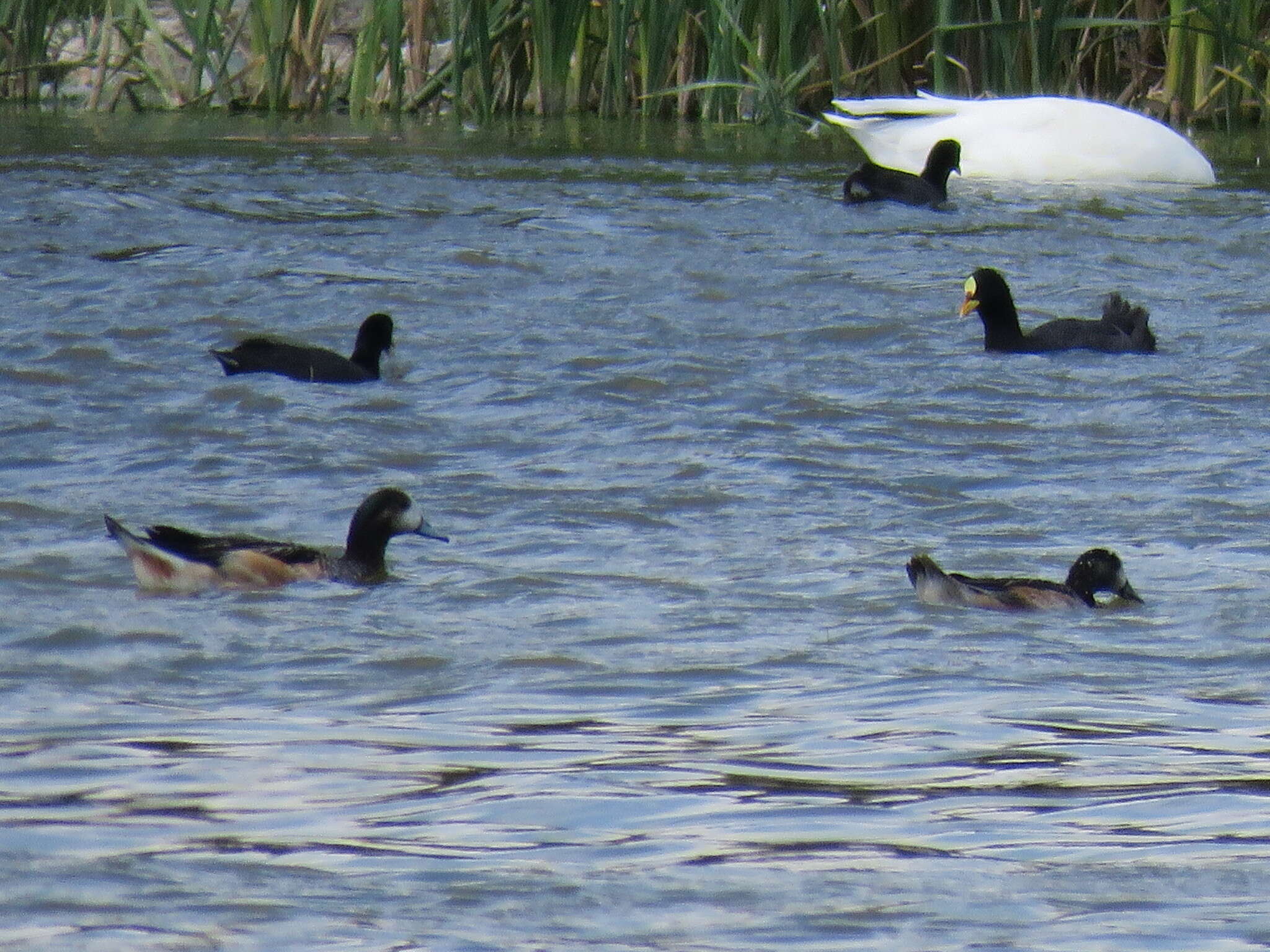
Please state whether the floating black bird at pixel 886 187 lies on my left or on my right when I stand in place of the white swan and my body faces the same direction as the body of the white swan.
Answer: on my right

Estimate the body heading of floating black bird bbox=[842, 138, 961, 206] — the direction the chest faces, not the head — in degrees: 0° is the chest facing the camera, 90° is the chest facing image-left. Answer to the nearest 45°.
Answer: approximately 270°

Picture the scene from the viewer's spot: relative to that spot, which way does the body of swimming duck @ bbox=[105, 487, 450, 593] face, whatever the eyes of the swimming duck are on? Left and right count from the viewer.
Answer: facing to the right of the viewer

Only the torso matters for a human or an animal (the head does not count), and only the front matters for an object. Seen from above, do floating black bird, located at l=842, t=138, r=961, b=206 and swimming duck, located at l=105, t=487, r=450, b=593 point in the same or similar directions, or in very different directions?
same or similar directions

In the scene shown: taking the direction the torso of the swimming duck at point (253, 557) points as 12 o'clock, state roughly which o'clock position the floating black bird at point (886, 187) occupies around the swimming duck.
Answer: The floating black bird is roughly at 10 o'clock from the swimming duck.

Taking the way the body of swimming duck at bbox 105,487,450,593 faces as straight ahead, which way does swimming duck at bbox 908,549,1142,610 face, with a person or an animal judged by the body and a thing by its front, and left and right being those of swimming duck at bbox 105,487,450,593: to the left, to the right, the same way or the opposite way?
the same way

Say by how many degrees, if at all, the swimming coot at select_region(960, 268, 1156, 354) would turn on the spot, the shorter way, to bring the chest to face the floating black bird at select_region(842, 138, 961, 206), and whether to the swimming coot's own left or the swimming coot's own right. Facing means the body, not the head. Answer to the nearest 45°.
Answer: approximately 90° to the swimming coot's own right

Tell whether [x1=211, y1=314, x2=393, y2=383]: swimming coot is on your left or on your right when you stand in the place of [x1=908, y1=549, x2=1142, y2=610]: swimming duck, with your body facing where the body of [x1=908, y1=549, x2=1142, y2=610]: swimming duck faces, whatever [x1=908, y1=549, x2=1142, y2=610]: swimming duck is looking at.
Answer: on your left

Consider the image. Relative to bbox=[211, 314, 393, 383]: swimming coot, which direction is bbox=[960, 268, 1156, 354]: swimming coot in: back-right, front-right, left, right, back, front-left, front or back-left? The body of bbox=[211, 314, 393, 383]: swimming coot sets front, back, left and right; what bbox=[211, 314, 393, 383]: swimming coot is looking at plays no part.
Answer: front

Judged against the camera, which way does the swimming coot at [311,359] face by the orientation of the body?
to the viewer's right

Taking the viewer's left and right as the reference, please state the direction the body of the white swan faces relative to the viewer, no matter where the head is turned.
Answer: facing to the right of the viewer

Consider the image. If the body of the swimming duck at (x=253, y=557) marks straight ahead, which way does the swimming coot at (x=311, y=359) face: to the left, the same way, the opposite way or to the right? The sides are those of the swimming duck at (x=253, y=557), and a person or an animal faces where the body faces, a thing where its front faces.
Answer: the same way

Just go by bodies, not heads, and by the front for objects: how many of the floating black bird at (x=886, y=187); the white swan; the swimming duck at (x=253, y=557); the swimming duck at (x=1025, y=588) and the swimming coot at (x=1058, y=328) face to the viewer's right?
4

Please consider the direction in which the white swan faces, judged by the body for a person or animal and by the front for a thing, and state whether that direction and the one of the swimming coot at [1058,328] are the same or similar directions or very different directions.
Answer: very different directions

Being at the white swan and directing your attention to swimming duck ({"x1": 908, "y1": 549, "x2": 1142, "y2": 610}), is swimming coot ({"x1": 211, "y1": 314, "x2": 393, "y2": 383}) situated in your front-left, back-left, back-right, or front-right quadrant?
front-right

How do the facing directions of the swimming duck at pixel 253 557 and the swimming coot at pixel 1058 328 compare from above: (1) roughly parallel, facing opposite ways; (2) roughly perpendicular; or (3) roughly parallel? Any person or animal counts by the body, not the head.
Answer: roughly parallel, facing opposite ways

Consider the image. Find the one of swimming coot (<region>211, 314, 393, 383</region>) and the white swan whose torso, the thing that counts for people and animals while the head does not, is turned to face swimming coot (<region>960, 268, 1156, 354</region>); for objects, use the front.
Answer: swimming coot (<region>211, 314, 393, 383</region>)

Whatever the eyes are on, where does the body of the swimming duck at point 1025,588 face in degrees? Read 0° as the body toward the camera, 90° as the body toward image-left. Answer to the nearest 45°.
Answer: approximately 270°
